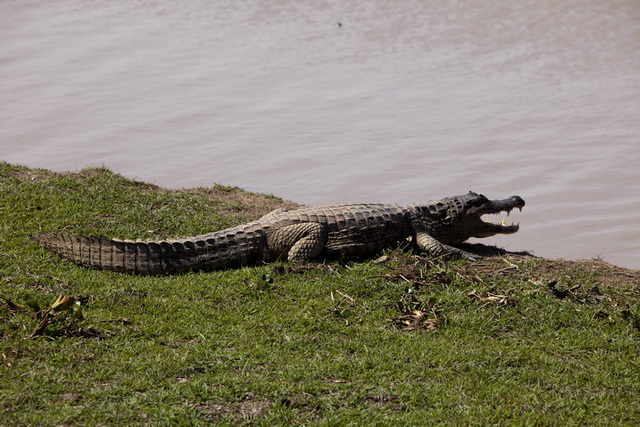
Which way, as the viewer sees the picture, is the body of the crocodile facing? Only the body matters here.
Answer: to the viewer's right
